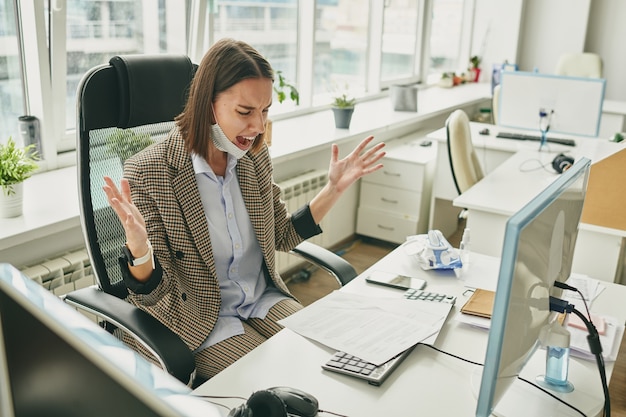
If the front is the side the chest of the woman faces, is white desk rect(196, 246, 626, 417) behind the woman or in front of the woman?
in front

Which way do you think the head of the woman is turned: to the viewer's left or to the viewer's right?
to the viewer's right

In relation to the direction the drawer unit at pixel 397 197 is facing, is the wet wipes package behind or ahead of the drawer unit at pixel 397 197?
ahead

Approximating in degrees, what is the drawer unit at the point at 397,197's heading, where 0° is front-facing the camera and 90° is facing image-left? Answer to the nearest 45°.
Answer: approximately 0°

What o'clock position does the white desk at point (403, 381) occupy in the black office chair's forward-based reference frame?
The white desk is roughly at 12 o'clock from the black office chair.

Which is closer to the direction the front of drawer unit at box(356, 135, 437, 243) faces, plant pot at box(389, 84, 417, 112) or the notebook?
the notebook

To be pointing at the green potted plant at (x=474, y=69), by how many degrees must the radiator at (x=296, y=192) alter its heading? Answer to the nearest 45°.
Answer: approximately 90° to its left

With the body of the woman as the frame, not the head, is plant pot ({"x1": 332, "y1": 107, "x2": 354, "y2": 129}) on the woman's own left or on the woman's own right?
on the woman's own left

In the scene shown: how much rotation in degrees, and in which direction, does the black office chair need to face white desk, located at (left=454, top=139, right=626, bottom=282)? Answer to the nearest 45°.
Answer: approximately 90° to its left

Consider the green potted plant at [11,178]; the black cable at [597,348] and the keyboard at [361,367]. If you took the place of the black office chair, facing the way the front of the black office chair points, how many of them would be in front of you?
2

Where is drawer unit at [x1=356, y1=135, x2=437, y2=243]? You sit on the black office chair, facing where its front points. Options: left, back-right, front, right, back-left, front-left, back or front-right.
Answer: left

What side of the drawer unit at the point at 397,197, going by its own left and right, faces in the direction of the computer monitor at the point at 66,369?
front
